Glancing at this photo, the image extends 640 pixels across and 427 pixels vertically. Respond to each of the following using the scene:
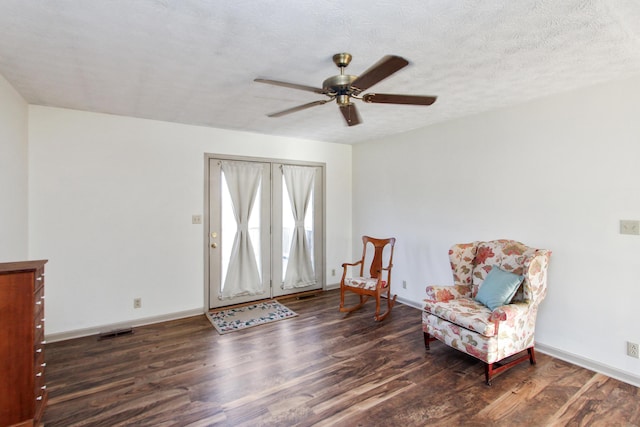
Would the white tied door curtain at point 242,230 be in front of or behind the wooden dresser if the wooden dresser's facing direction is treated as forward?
in front

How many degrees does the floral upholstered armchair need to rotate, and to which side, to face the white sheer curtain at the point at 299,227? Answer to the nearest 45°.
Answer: approximately 45° to its right

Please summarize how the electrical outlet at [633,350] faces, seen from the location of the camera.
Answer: facing the viewer and to the left of the viewer

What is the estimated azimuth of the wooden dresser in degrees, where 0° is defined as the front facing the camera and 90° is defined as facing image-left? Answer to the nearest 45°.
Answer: approximately 270°

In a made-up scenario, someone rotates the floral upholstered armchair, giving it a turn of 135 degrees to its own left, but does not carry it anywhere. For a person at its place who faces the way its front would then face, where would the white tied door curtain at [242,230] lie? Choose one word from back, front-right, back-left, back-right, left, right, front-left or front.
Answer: back

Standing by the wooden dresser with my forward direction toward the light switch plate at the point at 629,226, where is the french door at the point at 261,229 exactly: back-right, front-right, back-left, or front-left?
front-left

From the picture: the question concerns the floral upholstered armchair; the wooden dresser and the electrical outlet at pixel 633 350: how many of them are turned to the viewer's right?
1

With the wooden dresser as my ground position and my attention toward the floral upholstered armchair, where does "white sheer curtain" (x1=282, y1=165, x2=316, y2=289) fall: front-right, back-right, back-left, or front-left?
front-left

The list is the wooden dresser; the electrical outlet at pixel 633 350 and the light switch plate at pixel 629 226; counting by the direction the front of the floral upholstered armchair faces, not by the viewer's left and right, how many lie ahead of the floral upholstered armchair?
1

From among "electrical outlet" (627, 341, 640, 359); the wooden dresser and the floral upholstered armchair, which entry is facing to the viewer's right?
the wooden dresser

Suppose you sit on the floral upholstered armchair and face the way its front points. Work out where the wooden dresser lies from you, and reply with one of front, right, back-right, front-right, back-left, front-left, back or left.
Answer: front

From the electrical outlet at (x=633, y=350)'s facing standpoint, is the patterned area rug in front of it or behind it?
in front

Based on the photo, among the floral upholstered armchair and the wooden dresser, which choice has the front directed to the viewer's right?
the wooden dresser

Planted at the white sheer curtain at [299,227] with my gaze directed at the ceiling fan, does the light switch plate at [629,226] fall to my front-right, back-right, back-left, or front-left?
front-left

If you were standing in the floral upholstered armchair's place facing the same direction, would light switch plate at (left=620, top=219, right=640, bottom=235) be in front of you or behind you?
behind
